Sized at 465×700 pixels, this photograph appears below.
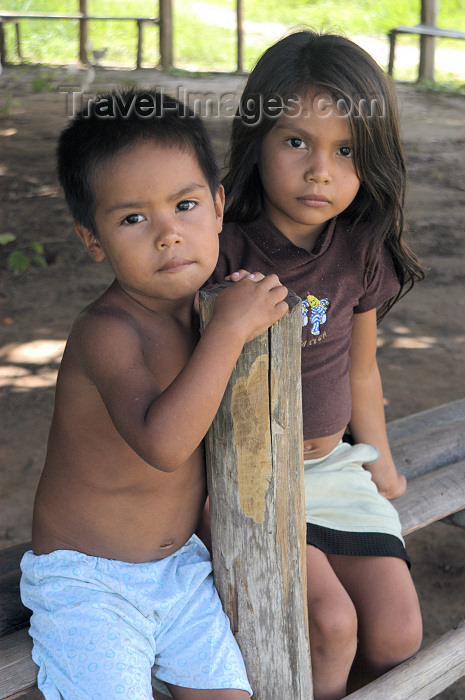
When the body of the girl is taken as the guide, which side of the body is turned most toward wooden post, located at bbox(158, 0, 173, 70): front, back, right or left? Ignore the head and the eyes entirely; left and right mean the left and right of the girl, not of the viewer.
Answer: back

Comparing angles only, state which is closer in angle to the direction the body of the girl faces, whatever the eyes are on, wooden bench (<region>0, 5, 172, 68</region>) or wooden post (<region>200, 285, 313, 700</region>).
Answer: the wooden post

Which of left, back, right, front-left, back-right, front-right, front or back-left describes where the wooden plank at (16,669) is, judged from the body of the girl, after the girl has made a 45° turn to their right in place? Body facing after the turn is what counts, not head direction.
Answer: front

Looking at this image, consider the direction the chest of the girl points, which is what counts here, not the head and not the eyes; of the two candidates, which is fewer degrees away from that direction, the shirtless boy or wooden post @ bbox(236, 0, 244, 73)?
the shirtless boy

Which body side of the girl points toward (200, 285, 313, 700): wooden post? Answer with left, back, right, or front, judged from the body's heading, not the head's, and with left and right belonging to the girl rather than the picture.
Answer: front

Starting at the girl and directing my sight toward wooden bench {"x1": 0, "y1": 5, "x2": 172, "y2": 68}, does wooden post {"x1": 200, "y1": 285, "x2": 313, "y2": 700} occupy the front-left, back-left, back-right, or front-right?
back-left

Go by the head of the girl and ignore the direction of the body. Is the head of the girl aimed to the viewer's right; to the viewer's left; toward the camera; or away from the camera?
toward the camera

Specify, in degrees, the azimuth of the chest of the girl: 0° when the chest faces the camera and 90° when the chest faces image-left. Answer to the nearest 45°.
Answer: approximately 0°

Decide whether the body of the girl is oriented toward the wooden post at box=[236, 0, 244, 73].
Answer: no

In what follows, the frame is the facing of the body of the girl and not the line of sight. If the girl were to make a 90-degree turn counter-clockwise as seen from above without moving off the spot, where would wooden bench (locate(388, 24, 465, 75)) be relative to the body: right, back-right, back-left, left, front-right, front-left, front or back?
left

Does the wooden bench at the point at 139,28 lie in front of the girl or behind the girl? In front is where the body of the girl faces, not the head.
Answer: behind
